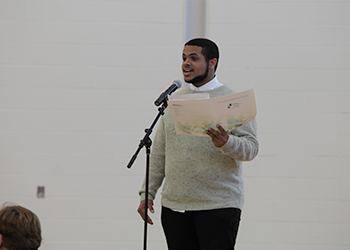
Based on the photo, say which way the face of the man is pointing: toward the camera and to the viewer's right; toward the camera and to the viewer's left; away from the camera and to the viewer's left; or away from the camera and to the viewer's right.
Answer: toward the camera and to the viewer's left

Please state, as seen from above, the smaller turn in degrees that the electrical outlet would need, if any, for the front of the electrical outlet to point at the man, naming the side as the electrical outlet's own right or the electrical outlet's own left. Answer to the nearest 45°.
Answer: approximately 45° to the electrical outlet's own left

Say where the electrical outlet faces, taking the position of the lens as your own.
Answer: facing the viewer

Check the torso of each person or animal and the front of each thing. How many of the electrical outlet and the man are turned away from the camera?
0

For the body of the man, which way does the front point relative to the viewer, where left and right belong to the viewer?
facing the viewer and to the left of the viewer

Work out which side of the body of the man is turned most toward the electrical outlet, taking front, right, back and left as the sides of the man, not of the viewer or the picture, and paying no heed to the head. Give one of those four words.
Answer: right
